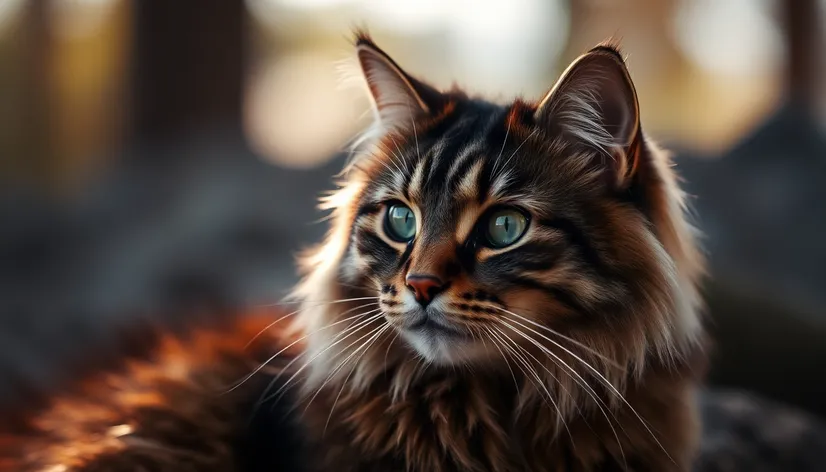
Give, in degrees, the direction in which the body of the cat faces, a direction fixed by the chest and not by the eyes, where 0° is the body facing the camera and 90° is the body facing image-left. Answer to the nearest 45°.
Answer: approximately 315°
